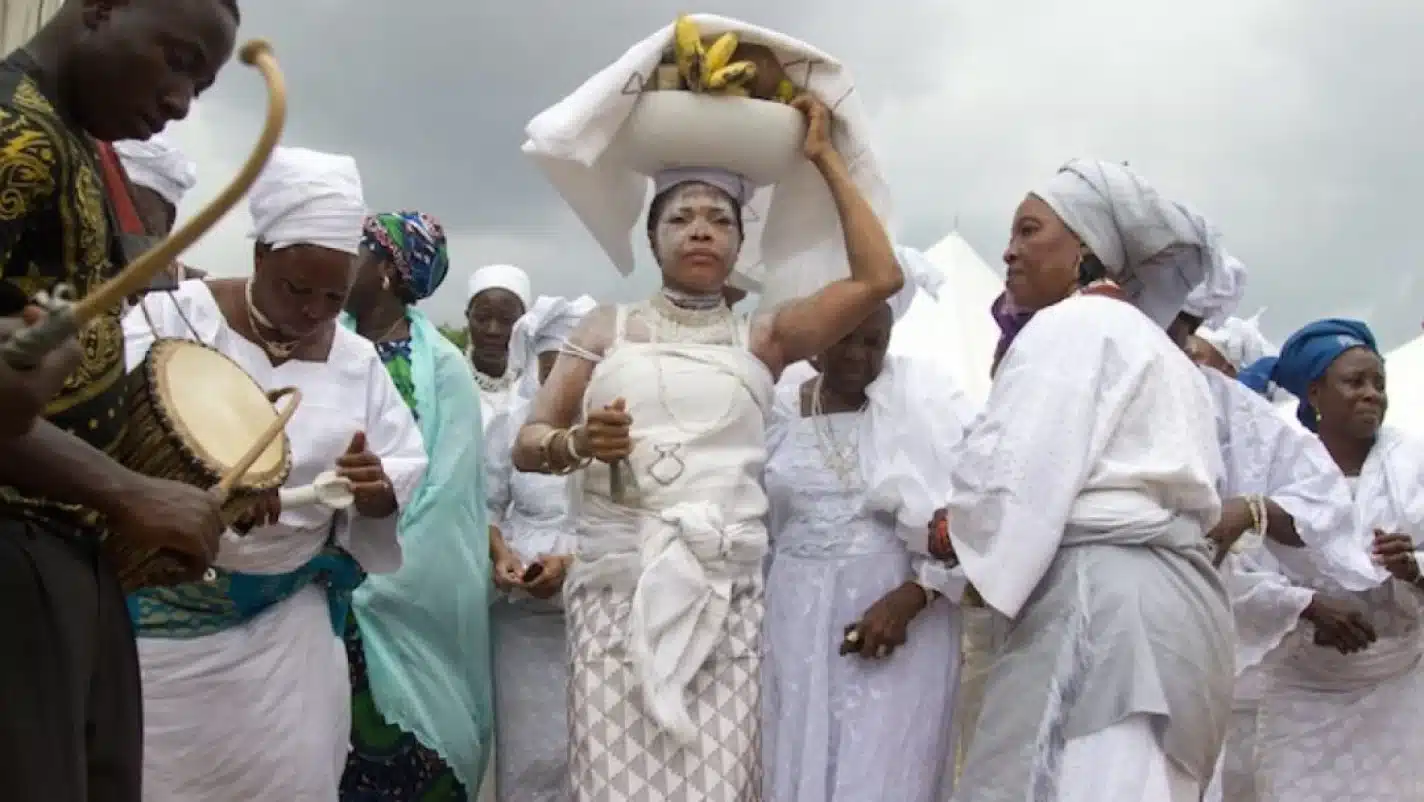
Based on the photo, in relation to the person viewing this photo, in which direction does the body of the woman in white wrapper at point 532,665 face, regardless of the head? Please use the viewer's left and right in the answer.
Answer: facing the viewer

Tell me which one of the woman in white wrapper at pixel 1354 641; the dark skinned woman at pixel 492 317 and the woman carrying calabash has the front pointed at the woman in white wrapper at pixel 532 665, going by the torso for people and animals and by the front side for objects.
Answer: the dark skinned woman

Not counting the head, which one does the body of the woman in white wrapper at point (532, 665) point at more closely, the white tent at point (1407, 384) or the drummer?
the drummer

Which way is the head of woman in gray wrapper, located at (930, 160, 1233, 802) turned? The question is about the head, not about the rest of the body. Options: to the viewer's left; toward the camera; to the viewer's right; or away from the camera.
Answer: to the viewer's left

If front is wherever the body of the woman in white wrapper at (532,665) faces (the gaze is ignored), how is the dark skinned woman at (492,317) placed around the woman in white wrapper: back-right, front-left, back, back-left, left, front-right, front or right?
back

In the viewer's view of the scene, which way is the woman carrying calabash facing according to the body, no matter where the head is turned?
toward the camera

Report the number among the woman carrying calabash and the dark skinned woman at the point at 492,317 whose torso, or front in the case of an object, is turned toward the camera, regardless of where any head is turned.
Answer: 2

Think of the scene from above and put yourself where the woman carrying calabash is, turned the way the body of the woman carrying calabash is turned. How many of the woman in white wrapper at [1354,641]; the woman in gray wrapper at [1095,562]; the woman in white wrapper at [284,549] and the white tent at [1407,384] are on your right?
1
